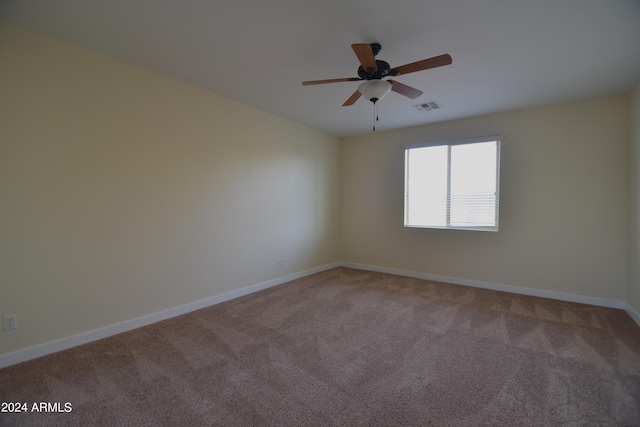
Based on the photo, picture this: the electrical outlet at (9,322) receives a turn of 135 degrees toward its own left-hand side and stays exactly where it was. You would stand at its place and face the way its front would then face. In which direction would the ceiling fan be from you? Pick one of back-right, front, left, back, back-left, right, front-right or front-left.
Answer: right

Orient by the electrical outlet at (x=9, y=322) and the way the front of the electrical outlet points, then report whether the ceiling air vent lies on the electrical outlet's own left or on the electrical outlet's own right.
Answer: on the electrical outlet's own left

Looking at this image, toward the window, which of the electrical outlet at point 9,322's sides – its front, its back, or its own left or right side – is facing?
left
